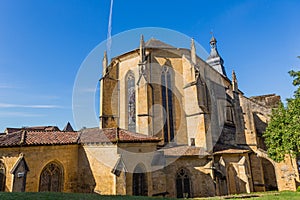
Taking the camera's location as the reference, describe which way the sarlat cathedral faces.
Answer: facing away from the viewer and to the right of the viewer
